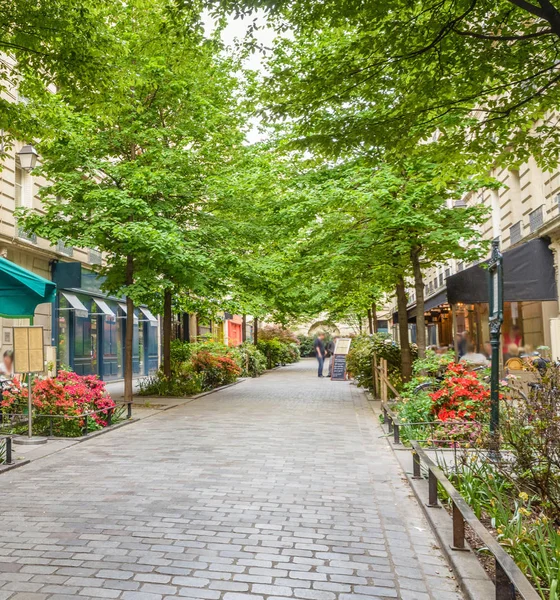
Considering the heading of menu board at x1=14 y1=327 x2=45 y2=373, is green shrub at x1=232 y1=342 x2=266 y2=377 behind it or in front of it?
behind

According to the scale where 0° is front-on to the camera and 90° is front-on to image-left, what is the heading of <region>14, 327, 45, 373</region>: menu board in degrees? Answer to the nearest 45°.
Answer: approximately 0°

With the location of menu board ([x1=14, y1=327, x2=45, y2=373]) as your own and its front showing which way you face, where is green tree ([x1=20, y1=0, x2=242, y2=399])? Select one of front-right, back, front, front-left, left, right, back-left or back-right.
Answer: back-left

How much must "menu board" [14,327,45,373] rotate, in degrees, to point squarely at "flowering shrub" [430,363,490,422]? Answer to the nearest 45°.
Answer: approximately 45° to its left

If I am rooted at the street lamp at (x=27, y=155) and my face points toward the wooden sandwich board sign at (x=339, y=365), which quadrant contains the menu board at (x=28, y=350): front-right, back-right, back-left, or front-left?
back-right

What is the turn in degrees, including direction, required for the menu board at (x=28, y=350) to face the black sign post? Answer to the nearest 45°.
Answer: approximately 45° to its left
